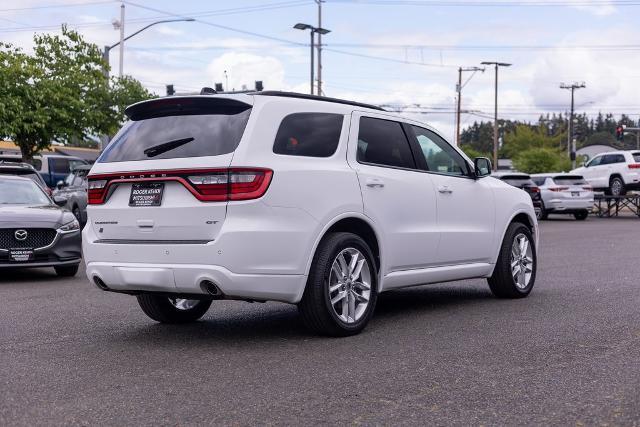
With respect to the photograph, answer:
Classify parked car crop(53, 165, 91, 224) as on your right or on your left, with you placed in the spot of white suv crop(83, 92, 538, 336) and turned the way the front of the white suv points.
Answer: on your left

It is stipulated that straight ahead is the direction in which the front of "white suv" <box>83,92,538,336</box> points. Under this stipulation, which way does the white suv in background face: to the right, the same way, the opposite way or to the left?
to the left

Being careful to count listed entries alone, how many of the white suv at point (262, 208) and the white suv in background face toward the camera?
0

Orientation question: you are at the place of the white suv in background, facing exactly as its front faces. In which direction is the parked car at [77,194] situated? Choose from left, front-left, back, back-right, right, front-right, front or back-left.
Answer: left

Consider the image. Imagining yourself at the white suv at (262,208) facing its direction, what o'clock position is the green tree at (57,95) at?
The green tree is roughly at 10 o'clock from the white suv.

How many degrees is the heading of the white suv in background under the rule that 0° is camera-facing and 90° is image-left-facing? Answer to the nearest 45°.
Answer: approximately 135°

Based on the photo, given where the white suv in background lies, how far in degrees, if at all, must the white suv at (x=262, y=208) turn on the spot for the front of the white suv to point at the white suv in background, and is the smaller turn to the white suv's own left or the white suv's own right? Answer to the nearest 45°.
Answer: approximately 45° to the white suv's own left

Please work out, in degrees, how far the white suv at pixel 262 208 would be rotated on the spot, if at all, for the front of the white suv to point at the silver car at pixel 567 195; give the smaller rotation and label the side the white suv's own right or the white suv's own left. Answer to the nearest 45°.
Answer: approximately 45° to the white suv's own left

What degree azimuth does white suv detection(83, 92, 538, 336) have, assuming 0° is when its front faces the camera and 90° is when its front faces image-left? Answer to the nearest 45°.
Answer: approximately 225°

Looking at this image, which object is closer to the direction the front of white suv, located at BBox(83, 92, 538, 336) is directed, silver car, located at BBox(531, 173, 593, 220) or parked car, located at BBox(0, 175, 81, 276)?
the silver car

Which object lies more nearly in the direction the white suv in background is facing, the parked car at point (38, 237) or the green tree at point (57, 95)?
the green tree

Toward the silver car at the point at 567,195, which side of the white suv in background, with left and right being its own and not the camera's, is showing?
left
